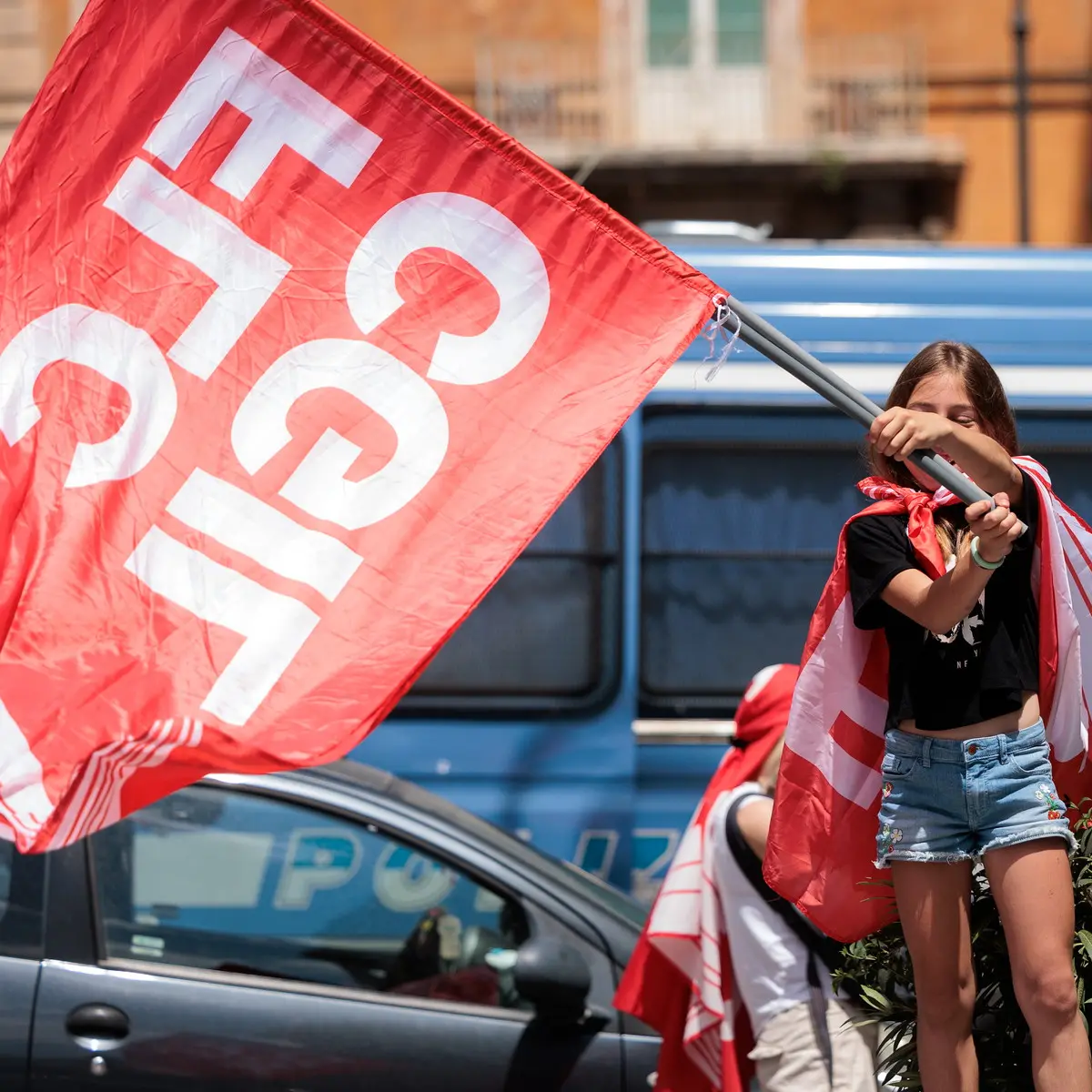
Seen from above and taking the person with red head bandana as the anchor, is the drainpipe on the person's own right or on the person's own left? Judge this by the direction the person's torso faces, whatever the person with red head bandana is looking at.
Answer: on the person's own left

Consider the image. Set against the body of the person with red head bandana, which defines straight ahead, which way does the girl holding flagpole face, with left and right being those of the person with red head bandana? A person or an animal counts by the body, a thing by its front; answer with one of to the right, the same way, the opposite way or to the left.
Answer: to the right

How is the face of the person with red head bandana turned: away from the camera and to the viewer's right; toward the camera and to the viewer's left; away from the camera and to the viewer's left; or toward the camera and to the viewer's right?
away from the camera and to the viewer's right

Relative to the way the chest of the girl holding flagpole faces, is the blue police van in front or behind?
behind

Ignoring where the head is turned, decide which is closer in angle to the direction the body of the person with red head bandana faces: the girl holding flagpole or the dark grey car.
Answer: the girl holding flagpole

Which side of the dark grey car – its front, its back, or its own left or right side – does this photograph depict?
right

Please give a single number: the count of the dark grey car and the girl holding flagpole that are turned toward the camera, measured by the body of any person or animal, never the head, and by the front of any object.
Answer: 1

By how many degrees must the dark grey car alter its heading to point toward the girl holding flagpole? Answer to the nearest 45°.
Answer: approximately 45° to its right

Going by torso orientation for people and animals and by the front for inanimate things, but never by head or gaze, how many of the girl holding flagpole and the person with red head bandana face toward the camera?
1

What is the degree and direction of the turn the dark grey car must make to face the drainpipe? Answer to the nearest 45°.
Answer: approximately 45° to its left
